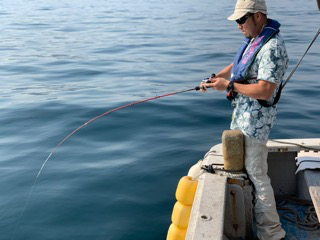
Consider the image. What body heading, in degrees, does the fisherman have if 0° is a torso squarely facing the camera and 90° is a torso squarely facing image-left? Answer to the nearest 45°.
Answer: approximately 90°
